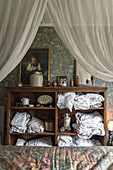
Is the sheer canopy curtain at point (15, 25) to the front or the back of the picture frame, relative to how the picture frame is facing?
to the front

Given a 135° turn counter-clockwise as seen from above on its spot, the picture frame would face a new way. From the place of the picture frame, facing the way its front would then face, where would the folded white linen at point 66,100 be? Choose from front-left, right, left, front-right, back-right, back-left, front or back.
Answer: right

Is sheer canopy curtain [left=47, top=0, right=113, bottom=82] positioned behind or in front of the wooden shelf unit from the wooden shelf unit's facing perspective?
in front

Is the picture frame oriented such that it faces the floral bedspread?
yes

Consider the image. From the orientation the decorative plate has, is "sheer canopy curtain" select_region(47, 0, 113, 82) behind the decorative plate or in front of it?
in front

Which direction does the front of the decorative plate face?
toward the camera

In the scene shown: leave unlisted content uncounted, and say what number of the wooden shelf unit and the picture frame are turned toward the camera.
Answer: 2

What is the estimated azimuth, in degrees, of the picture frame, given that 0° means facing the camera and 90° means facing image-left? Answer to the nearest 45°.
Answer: approximately 0°

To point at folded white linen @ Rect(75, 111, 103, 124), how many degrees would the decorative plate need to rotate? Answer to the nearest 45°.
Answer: approximately 90° to its left

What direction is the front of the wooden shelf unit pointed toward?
toward the camera

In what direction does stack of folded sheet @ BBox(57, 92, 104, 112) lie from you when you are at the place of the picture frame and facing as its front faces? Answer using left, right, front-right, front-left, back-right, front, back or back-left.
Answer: front-left
